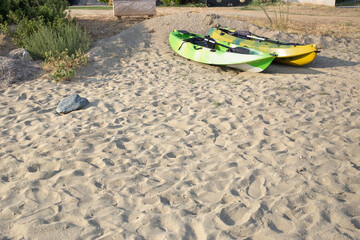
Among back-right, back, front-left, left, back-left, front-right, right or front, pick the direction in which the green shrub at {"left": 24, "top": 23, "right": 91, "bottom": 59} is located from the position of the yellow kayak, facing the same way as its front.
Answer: back-right

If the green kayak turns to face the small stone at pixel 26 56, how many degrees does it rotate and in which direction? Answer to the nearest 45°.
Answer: approximately 135° to its right

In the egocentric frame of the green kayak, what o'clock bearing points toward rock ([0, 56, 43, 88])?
The rock is roughly at 4 o'clock from the green kayak.

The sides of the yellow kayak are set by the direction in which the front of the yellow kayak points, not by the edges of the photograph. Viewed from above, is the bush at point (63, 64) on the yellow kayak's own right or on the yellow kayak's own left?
on the yellow kayak's own right

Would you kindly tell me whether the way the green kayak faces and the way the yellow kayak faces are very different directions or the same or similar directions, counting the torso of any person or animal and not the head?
same or similar directions

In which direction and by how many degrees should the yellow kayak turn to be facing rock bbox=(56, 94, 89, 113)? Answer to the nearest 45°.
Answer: approximately 90° to its right

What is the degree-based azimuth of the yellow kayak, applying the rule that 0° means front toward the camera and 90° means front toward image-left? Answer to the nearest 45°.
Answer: approximately 315°

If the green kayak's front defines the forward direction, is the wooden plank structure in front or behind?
behind

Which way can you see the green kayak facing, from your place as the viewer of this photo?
facing the viewer and to the right of the viewer

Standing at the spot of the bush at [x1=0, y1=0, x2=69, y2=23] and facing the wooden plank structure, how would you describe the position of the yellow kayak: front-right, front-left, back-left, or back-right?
front-right

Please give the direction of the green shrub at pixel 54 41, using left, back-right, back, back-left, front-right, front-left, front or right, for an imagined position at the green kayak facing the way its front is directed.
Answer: back-right
